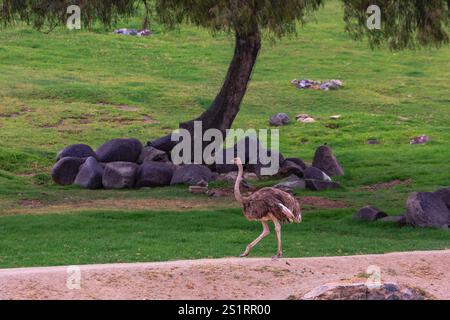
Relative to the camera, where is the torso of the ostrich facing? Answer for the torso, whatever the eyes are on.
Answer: to the viewer's left

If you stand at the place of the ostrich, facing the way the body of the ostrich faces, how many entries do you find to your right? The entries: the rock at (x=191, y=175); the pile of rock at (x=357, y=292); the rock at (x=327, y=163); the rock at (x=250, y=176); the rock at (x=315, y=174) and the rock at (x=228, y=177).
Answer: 5

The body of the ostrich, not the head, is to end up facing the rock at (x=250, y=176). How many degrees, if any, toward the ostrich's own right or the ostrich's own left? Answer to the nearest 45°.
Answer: approximately 90° to the ostrich's own right

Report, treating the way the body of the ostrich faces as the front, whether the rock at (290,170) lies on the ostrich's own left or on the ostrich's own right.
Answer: on the ostrich's own right

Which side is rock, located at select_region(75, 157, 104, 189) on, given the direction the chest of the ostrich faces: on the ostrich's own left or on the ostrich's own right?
on the ostrich's own right

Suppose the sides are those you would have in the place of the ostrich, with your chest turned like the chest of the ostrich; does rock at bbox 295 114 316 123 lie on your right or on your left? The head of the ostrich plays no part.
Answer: on your right

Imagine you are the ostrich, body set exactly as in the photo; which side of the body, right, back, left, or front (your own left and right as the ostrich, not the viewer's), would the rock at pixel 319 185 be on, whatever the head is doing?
right

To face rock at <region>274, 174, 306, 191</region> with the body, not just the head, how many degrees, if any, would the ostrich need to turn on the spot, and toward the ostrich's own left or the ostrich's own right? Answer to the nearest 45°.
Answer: approximately 90° to the ostrich's own right

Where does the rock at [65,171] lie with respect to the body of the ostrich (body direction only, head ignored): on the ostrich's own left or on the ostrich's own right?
on the ostrich's own right

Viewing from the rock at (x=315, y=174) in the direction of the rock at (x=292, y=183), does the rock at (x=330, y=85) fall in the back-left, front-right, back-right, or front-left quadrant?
back-right
